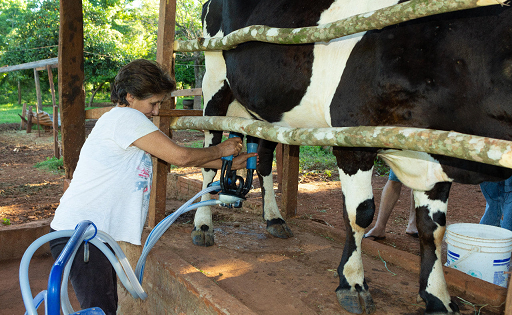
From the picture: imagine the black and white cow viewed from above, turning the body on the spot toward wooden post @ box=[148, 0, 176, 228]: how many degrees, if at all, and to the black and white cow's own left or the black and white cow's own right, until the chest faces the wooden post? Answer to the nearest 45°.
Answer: approximately 180°

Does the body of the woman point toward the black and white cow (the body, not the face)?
yes

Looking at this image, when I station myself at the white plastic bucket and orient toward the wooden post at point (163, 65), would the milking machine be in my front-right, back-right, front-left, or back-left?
front-left

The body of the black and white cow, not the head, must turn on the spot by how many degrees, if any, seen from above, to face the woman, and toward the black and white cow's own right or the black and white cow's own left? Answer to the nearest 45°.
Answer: approximately 135° to the black and white cow's own right

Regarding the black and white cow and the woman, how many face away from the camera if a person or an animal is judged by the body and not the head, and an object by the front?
0

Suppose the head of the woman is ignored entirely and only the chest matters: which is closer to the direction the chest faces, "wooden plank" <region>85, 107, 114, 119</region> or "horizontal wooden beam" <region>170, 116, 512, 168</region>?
the horizontal wooden beam

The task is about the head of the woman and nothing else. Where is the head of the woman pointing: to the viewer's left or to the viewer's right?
to the viewer's right

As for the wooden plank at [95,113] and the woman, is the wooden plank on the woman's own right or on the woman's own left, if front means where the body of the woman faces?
on the woman's own left

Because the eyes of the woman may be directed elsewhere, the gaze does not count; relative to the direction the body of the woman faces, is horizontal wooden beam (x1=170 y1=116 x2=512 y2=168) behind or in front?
in front

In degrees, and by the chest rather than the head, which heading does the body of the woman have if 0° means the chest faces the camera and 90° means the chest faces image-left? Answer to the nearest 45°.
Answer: approximately 270°

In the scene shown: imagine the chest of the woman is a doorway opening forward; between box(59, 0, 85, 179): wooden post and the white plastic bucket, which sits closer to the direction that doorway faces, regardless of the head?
the white plastic bucket

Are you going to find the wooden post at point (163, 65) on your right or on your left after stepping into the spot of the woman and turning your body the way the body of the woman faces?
on your left

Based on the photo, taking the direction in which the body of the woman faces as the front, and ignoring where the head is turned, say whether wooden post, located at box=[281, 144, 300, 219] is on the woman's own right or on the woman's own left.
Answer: on the woman's own left
